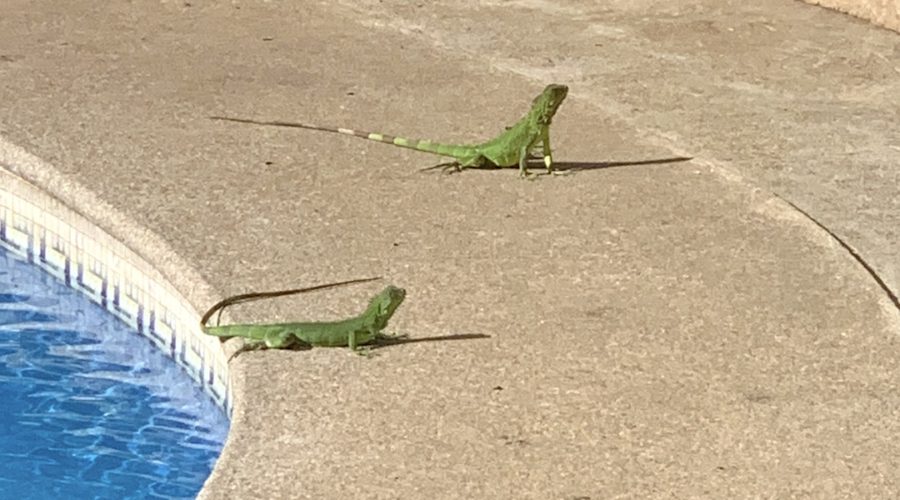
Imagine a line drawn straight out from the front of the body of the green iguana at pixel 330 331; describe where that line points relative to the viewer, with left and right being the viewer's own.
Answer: facing to the right of the viewer

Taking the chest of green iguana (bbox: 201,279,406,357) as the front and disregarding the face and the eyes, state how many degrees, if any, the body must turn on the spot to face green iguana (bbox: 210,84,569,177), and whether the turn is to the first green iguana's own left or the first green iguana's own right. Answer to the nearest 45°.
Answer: approximately 45° to the first green iguana's own left

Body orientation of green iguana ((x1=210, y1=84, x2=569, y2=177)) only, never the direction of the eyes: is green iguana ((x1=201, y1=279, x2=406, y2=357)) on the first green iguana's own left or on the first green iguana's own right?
on the first green iguana's own right

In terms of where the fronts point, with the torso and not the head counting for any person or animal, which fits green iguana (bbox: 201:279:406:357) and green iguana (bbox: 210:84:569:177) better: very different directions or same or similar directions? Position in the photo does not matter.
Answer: same or similar directions

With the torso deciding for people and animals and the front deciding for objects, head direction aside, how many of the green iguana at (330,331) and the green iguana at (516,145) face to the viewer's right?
2

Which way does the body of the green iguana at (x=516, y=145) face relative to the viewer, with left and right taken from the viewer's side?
facing to the right of the viewer
